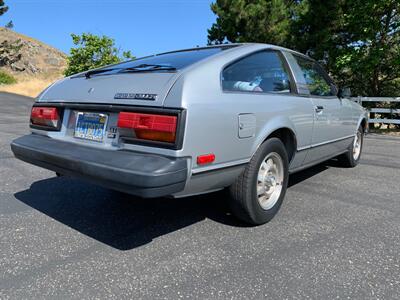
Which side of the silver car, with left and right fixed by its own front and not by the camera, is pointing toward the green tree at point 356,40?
front

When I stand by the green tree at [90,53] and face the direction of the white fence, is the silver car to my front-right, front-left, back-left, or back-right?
front-right

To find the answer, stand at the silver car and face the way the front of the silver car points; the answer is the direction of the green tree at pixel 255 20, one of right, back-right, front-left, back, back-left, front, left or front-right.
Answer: front-left

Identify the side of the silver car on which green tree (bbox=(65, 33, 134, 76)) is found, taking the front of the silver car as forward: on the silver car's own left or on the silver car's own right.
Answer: on the silver car's own left

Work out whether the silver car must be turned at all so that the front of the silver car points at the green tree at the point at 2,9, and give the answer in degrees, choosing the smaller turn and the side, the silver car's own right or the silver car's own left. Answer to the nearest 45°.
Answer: approximately 90° to the silver car's own left

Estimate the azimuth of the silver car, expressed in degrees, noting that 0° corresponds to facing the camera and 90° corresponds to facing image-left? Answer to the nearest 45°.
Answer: approximately 225°

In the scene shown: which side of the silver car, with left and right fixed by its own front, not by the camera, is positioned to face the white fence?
front
